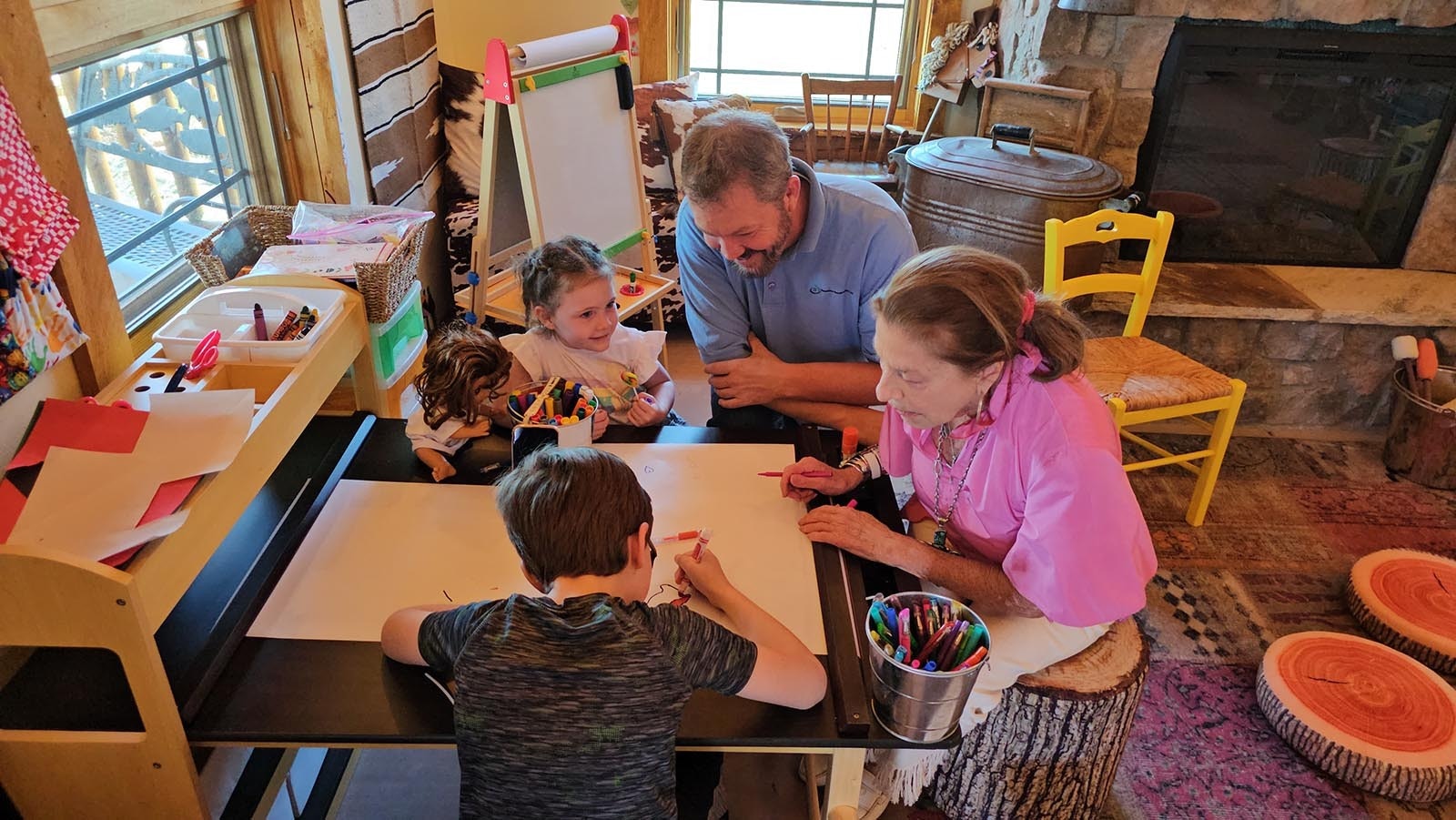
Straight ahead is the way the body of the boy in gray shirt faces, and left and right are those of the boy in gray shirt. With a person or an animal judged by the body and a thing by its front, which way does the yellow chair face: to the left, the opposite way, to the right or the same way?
the opposite way

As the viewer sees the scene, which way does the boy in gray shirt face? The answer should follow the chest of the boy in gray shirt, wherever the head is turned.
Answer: away from the camera

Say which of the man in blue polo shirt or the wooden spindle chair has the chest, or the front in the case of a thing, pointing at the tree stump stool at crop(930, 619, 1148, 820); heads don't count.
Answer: the wooden spindle chair

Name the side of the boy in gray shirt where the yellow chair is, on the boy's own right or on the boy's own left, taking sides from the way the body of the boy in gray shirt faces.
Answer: on the boy's own right

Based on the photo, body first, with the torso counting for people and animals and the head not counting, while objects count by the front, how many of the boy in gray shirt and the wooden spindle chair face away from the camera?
1

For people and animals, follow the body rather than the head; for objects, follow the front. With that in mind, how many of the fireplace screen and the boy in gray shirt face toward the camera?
1

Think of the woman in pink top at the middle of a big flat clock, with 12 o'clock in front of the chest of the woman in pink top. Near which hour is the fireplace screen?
The fireplace screen is roughly at 5 o'clock from the woman in pink top.

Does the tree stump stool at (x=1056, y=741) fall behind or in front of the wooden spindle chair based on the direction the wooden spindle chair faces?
in front

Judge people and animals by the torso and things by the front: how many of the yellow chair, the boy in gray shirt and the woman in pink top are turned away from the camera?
1

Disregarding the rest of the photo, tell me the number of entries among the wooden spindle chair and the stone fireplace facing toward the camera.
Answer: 2

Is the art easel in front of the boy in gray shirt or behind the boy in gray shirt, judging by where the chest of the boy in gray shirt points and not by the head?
in front

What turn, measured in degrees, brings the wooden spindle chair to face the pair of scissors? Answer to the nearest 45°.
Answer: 0° — it already faces it
